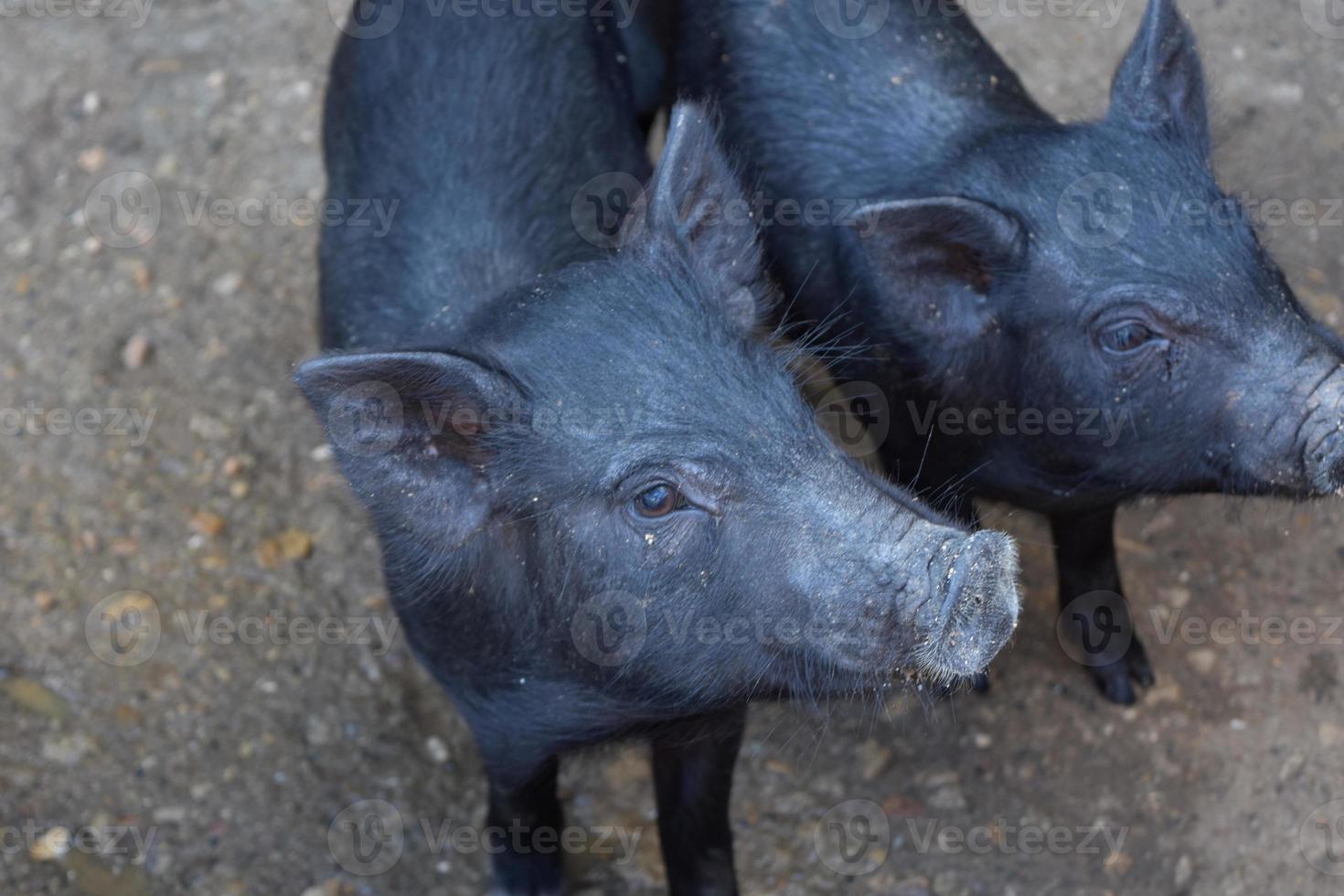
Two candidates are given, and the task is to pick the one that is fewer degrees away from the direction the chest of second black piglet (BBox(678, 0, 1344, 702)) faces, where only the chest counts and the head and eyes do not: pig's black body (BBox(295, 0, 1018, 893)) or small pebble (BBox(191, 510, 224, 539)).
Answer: the pig's black body

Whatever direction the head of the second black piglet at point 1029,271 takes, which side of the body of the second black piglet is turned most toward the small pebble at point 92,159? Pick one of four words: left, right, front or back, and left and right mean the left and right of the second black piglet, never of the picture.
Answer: back

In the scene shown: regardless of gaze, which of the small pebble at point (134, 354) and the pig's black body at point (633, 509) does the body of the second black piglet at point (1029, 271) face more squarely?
the pig's black body

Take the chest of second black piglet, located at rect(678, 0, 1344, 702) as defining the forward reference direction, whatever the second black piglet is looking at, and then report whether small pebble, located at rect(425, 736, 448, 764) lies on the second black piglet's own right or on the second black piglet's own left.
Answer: on the second black piglet's own right

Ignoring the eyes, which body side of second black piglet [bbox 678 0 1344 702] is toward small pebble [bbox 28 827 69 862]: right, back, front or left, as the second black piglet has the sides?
right

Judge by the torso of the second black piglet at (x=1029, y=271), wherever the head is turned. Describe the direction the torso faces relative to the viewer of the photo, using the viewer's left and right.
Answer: facing the viewer and to the right of the viewer

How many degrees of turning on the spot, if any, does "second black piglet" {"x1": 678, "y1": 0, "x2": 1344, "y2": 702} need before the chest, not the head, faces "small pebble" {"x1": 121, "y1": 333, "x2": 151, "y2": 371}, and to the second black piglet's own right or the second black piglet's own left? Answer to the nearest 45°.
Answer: approximately 135° to the second black piglet's own right

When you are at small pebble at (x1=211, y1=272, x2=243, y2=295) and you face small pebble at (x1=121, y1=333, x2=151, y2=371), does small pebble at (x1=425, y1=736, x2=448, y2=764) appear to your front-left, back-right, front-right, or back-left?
front-left
